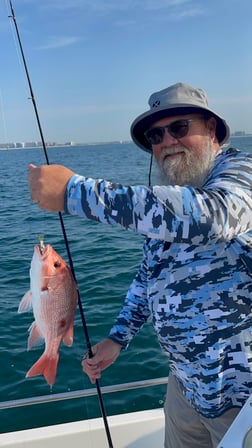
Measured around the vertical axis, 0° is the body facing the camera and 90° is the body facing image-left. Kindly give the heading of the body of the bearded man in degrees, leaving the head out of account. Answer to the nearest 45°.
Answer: approximately 45°
